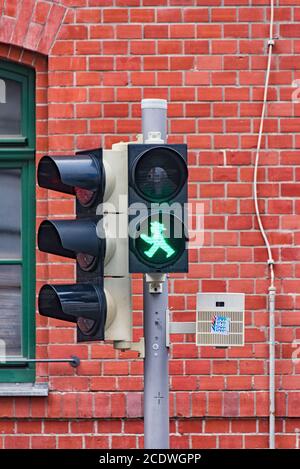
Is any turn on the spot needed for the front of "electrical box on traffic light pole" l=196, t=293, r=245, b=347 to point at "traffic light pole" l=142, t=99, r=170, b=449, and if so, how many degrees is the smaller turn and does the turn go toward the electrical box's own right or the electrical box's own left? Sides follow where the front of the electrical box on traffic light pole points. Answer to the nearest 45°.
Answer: approximately 45° to the electrical box's own right

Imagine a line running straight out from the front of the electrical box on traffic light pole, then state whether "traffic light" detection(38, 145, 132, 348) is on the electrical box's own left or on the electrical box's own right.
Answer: on the electrical box's own right

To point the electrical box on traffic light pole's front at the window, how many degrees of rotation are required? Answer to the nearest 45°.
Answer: approximately 135° to its right

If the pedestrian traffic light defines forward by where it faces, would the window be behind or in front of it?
behind

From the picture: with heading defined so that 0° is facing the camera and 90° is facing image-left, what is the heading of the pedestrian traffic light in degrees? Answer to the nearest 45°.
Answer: approximately 0°

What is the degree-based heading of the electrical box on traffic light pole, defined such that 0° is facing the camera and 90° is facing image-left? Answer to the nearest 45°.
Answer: approximately 0°

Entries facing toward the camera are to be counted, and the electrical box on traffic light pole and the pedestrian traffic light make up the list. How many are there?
2
